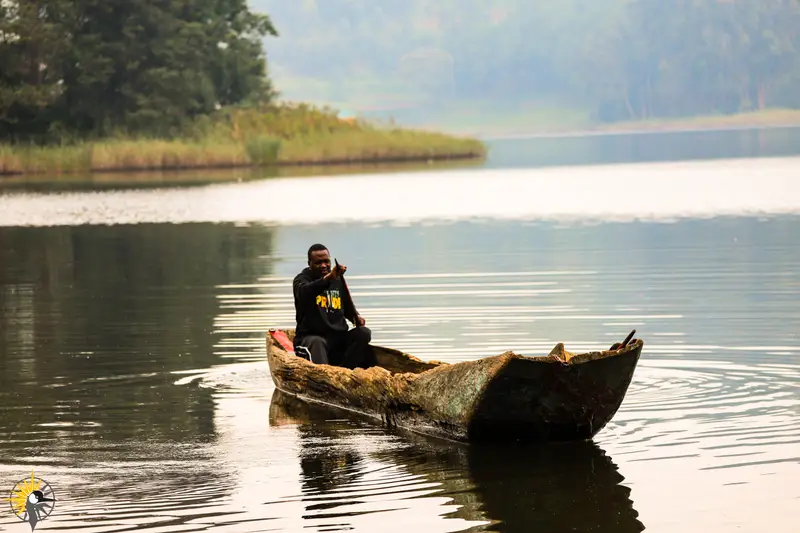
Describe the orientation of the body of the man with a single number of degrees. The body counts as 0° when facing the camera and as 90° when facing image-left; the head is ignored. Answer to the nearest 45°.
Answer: approximately 315°
